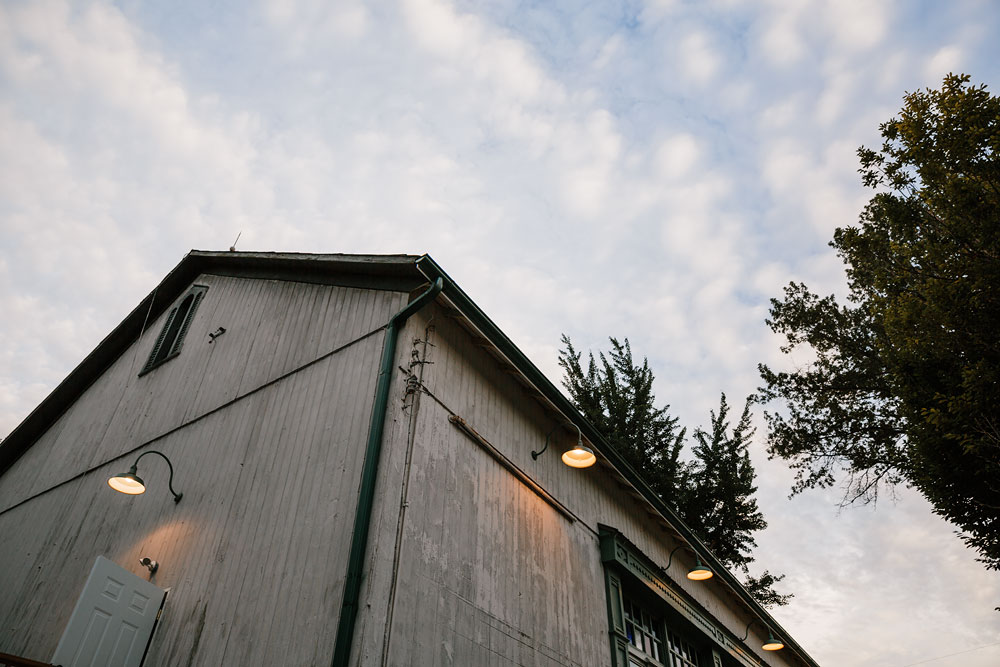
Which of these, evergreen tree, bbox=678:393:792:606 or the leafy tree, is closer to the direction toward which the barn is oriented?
the leafy tree

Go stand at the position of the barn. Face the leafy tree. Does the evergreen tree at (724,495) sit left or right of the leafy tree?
left

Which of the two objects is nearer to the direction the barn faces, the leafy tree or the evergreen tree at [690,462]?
the leafy tree
